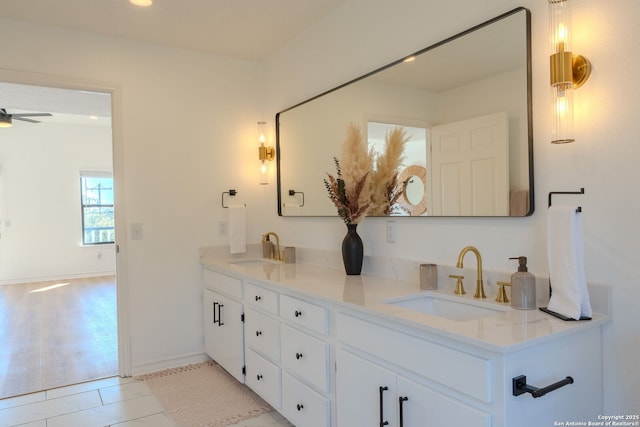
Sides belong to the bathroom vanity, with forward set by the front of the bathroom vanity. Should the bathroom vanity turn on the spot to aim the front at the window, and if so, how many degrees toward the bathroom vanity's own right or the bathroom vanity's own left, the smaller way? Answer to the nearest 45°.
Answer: approximately 90° to the bathroom vanity's own right

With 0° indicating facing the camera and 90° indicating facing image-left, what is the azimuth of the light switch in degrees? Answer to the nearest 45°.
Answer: approximately 0°

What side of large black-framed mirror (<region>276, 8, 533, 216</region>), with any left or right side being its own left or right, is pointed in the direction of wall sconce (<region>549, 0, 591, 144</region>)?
left

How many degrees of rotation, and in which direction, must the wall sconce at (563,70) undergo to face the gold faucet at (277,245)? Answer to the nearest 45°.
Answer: approximately 90° to its right

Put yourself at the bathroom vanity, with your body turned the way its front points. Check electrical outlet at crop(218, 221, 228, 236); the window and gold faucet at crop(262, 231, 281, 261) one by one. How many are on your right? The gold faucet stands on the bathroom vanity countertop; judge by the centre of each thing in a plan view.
3

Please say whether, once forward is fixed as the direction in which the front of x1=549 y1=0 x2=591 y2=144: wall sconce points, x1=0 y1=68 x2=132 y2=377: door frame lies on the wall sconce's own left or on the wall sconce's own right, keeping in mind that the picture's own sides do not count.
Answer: on the wall sconce's own right

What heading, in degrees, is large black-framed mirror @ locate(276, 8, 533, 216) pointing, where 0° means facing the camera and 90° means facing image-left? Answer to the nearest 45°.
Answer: approximately 45°

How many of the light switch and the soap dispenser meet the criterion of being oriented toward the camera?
1

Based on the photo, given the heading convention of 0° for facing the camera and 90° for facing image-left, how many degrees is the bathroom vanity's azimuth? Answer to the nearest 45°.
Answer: approximately 45°

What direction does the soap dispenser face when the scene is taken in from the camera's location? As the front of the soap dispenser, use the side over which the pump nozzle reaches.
facing to the left of the viewer
